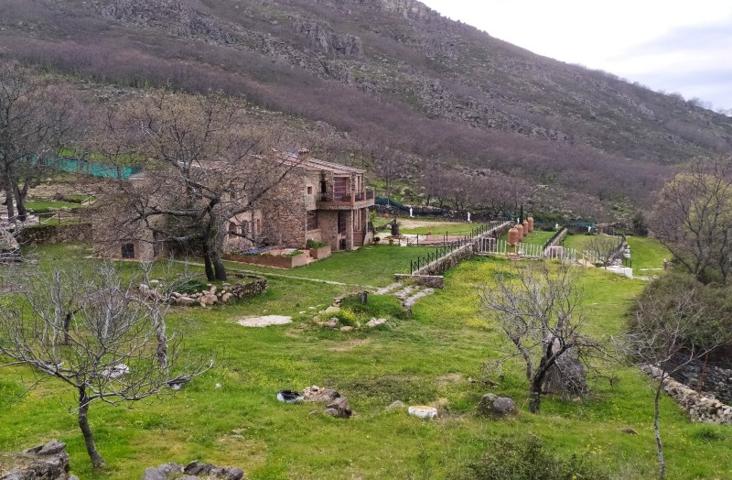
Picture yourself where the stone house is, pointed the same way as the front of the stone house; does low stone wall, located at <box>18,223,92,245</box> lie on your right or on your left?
on your right

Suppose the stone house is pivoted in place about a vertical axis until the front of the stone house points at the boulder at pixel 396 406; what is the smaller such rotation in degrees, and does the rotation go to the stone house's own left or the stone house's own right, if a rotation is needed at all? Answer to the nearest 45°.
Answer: approximately 45° to the stone house's own right

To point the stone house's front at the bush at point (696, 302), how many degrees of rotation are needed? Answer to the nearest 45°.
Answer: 0° — it already faces it

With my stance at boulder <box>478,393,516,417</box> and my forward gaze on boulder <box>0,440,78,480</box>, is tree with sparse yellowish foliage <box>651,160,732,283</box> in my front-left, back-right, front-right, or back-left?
back-right

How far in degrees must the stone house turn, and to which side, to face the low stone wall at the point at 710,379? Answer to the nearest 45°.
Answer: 0° — it already faces it

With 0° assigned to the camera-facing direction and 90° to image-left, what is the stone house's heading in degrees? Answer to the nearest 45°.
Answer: approximately 315°

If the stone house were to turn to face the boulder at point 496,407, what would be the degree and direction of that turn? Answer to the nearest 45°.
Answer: approximately 45° to its right

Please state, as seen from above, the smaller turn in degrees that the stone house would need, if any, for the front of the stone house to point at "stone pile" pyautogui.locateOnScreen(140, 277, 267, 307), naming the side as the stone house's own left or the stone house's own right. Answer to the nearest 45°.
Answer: approximately 45° to the stone house's own right

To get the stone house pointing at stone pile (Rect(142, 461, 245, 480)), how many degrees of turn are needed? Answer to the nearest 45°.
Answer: approximately 45° to its right

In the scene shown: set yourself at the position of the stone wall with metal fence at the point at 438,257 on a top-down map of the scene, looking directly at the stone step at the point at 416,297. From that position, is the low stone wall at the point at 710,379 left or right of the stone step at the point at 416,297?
left
